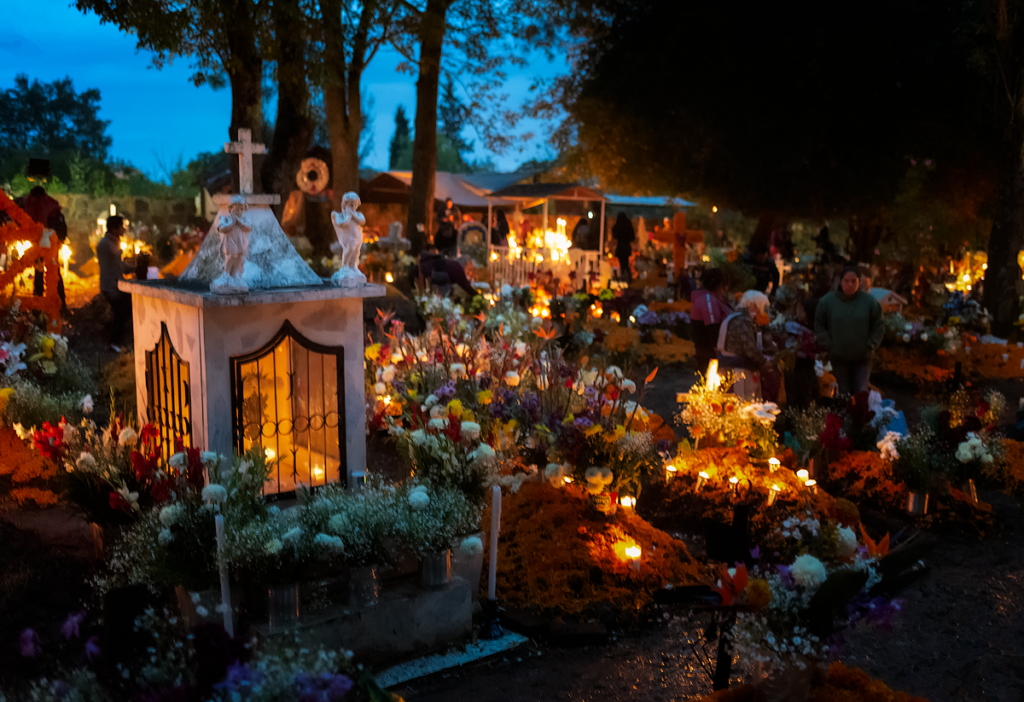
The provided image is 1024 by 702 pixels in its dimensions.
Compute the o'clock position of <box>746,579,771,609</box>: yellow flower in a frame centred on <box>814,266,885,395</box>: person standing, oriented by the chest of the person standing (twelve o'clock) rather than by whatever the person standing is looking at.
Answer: The yellow flower is roughly at 12 o'clock from the person standing.

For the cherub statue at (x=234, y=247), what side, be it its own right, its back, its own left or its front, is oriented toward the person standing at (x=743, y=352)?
left

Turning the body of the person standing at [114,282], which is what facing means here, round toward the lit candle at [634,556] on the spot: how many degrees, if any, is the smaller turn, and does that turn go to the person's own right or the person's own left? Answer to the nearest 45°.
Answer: approximately 90° to the person's own right

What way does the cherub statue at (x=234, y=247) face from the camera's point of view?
toward the camera

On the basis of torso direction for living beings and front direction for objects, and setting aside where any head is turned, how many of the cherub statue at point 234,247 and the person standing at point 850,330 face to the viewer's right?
0

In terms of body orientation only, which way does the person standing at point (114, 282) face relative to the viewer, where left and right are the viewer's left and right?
facing to the right of the viewer

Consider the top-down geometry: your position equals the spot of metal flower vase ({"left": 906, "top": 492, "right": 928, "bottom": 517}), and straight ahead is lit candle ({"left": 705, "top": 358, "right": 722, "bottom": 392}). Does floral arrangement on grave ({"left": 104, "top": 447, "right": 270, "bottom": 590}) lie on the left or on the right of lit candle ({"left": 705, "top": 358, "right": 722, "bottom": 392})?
left

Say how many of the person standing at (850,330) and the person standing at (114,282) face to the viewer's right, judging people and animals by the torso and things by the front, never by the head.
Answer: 1

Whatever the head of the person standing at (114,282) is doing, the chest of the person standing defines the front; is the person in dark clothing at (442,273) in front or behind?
in front

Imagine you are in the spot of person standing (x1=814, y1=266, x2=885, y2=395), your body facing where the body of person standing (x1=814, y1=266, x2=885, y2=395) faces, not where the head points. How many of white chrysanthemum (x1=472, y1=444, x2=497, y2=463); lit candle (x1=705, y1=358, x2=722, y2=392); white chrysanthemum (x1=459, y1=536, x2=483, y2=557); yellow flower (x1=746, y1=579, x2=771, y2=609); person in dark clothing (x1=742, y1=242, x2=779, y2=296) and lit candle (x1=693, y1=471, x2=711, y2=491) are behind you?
1

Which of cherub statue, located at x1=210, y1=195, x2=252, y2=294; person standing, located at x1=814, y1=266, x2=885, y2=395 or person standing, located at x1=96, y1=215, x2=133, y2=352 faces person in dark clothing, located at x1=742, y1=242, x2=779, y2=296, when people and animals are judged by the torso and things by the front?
person standing, located at x1=96, y1=215, x2=133, y2=352

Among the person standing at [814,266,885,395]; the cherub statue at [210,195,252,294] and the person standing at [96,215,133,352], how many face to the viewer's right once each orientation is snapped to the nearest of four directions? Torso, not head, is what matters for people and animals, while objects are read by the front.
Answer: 1

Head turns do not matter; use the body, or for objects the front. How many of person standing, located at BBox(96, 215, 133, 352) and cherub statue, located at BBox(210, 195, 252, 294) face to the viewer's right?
1

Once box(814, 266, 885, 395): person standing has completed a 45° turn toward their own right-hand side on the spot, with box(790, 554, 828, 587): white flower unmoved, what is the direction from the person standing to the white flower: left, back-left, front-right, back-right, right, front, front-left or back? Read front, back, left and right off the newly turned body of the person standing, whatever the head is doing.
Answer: front-left

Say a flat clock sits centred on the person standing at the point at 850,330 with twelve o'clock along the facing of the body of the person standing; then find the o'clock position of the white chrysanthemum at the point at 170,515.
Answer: The white chrysanthemum is roughly at 1 o'clock from the person standing.

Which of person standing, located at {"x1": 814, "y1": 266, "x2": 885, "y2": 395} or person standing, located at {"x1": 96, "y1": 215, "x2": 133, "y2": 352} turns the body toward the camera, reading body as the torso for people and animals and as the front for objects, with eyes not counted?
person standing, located at {"x1": 814, "y1": 266, "x2": 885, "y2": 395}

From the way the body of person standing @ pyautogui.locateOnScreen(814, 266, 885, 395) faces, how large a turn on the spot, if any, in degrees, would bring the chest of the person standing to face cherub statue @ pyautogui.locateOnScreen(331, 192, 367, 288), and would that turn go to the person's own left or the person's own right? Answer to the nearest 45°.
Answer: approximately 45° to the person's own right

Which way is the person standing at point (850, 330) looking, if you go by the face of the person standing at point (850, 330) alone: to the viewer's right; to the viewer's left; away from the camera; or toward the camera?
toward the camera

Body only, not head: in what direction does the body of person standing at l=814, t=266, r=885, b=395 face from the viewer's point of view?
toward the camera

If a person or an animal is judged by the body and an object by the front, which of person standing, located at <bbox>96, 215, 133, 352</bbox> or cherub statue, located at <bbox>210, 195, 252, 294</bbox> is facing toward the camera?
the cherub statue

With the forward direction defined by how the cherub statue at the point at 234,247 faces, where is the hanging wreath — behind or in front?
behind
